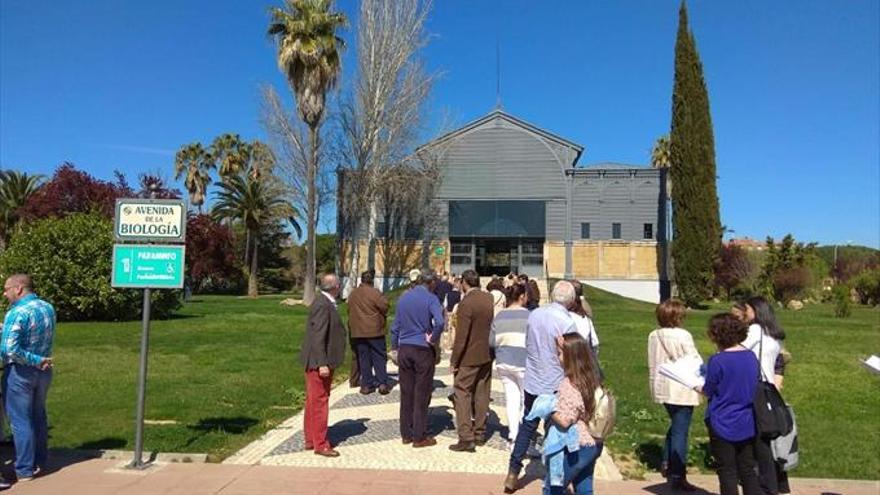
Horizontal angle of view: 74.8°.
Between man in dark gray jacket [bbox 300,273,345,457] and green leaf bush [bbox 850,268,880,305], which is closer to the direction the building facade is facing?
the man in dark gray jacket

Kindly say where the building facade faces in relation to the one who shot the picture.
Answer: facing the viewer

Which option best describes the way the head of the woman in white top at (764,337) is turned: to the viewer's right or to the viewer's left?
to the viewer's left

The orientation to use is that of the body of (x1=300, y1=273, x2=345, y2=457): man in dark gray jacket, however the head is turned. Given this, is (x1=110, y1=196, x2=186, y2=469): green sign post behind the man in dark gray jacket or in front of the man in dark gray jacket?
behind

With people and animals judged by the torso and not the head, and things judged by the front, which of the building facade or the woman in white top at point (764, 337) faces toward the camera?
the building facade

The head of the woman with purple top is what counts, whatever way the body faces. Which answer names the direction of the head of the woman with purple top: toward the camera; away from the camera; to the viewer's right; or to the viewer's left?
away from the camera

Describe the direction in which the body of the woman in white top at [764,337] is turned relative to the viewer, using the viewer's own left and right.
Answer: facing to the left of the viewer

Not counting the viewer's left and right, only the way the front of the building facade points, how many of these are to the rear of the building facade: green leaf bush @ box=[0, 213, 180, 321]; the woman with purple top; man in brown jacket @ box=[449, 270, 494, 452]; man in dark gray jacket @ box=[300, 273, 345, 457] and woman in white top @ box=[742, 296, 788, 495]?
0

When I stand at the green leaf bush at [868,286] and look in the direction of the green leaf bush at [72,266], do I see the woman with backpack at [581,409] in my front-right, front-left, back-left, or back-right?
front-left

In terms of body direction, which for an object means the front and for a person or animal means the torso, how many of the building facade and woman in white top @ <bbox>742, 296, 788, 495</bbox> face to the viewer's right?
0

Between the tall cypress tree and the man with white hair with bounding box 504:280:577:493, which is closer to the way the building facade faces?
the man with white hair

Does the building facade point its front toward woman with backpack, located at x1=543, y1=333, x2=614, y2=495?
yes

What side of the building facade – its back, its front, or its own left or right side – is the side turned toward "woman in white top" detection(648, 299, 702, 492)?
front

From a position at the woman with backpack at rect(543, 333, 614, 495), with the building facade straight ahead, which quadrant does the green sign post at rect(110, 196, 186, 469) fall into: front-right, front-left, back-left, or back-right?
front-left
